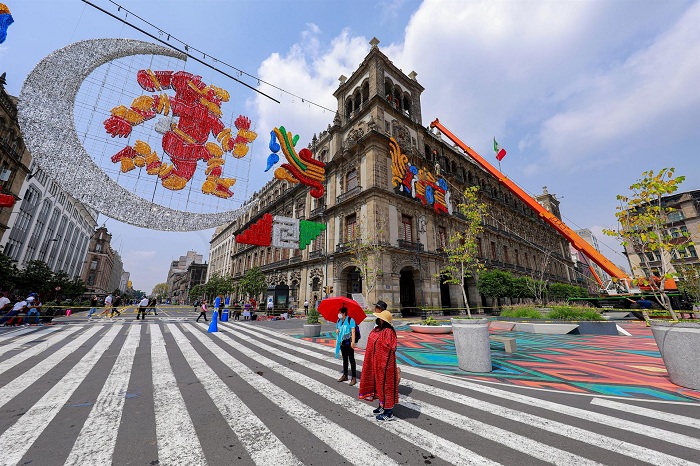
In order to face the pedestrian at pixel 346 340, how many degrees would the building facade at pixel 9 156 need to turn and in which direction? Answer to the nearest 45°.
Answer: approximately 45° to its right

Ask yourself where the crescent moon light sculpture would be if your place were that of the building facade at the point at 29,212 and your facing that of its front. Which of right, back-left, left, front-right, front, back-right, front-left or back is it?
front-right

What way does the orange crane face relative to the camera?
to the viewer's left

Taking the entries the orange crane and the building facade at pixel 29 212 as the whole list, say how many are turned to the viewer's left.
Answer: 1

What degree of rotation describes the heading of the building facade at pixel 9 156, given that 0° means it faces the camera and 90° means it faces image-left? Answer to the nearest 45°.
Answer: approximately 315°

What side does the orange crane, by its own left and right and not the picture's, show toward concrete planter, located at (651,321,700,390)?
left

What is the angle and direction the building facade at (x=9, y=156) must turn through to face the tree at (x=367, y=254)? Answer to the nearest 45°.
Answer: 0° — it already faces it
